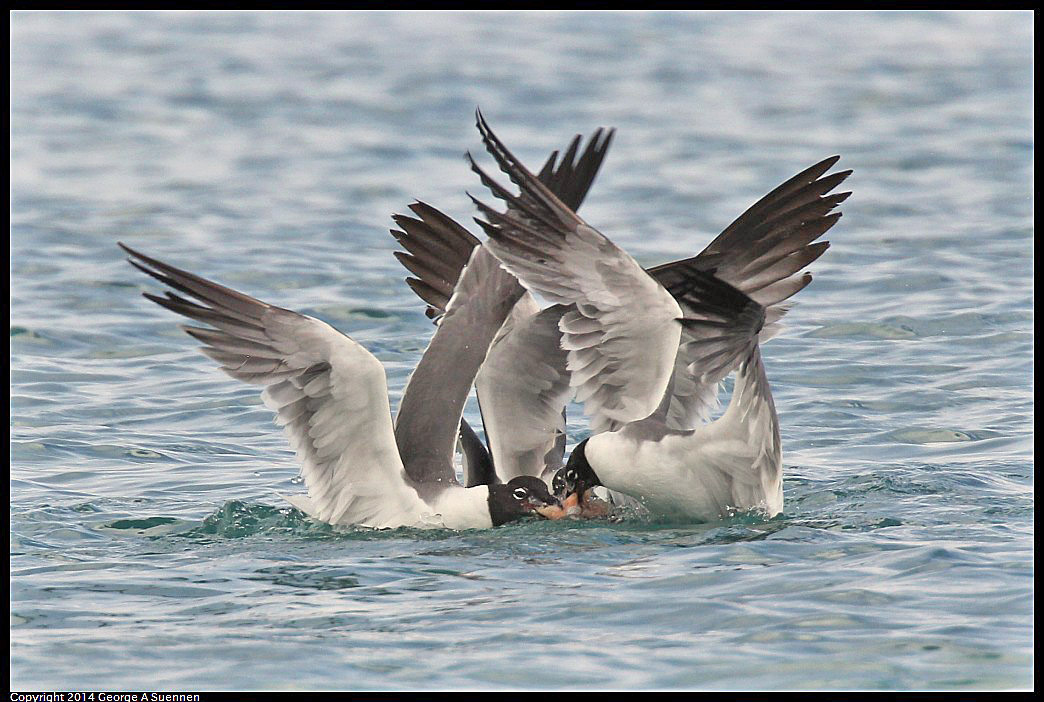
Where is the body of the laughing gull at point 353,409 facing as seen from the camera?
to the viewer's right

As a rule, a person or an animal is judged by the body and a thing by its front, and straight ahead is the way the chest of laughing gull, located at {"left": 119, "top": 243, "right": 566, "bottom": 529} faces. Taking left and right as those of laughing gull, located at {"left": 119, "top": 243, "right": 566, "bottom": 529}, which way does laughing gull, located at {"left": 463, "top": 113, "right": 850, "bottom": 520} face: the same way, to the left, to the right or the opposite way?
the opposite way

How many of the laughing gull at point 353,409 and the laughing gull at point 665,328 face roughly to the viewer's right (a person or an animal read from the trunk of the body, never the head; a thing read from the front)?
1

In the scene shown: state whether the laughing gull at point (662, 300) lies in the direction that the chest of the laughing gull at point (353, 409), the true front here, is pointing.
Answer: yes

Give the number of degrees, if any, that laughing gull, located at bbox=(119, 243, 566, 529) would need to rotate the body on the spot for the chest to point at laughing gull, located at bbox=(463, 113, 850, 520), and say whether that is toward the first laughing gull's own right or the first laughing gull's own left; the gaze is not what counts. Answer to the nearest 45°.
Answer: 0° — it already faces it

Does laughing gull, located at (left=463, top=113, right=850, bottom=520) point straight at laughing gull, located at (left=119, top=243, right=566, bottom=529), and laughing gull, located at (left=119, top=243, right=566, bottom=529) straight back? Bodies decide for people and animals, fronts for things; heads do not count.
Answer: yes

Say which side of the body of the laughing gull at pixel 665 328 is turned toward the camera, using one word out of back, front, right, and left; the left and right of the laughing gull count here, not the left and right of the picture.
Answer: left

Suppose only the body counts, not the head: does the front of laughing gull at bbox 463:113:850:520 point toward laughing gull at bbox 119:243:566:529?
yes
